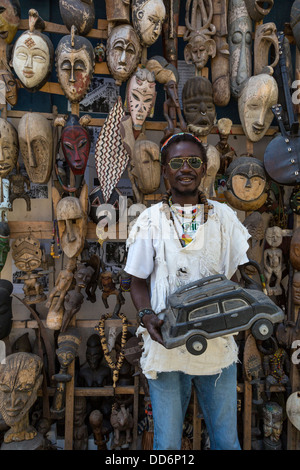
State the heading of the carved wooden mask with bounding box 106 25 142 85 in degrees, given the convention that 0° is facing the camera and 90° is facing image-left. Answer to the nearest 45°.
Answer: approximately 0°

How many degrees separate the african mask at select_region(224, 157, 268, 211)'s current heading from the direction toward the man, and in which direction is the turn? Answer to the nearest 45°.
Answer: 0° — it already faces them

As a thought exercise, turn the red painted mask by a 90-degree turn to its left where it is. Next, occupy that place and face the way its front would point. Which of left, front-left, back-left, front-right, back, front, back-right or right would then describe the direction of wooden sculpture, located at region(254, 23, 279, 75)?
front

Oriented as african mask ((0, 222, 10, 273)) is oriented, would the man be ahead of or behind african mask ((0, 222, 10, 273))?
ahead

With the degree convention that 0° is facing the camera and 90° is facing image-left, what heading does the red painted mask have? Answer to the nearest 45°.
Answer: approximately 0°

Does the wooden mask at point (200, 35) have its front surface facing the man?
yes

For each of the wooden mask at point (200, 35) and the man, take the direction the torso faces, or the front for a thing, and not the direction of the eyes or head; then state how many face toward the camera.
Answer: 2
